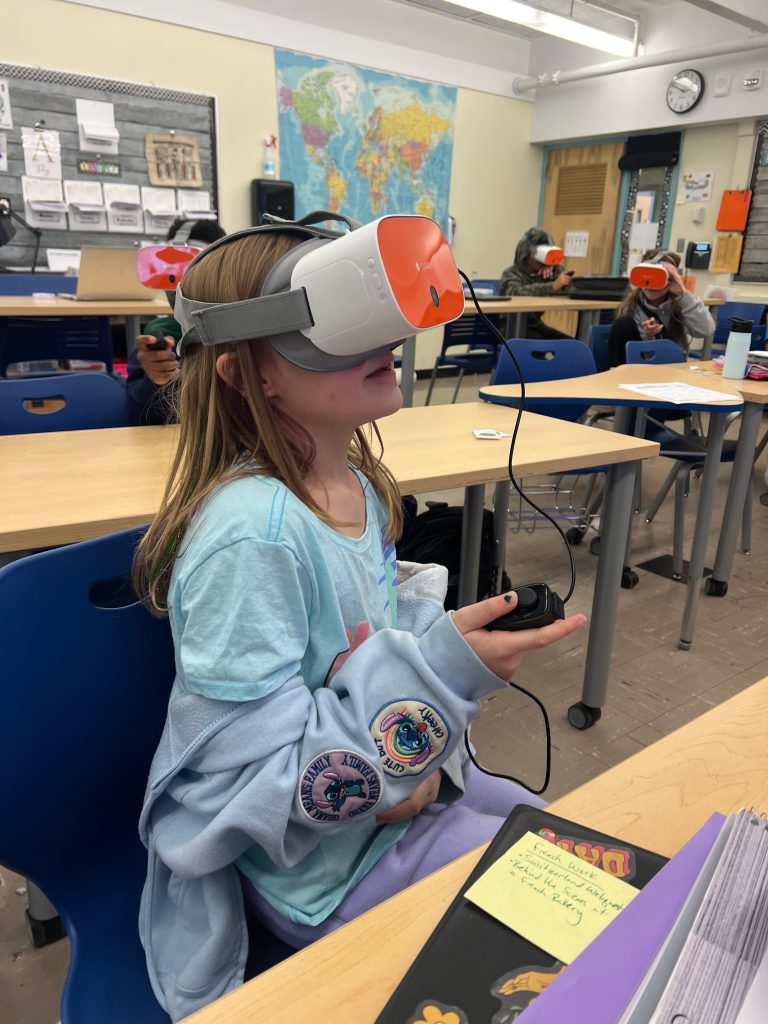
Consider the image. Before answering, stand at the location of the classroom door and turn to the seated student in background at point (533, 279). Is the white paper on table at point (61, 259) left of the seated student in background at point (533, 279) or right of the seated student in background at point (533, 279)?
right

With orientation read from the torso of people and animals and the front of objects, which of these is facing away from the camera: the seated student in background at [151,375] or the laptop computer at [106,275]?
the laptop computer

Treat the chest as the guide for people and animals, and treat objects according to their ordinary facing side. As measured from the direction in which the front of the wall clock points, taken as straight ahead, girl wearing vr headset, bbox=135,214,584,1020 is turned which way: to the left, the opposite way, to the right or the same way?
to the left

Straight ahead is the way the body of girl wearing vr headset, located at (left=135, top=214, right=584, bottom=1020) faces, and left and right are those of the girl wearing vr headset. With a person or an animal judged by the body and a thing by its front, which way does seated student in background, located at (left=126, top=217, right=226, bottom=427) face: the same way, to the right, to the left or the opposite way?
to the right

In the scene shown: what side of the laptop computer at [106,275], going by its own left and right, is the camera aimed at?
back

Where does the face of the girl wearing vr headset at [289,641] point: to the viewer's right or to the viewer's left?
to the viewer's right

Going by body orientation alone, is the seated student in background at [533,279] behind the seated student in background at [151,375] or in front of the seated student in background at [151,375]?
behind

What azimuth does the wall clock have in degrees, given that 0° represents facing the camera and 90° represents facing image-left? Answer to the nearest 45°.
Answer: approximately 45°
